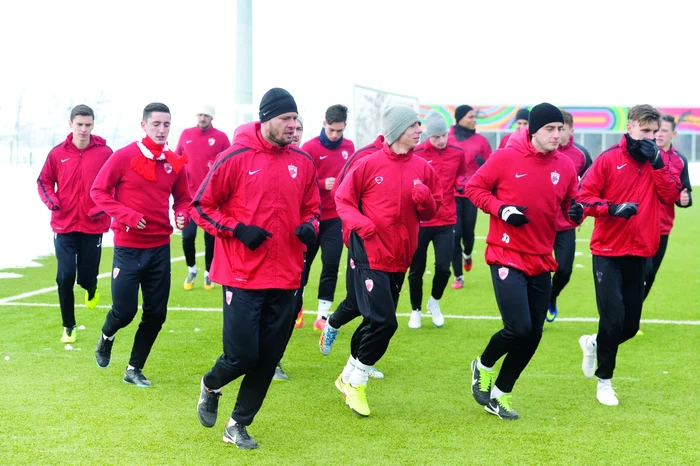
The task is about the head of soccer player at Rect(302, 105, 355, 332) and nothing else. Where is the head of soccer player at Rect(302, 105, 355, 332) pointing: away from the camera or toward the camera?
toward the camera

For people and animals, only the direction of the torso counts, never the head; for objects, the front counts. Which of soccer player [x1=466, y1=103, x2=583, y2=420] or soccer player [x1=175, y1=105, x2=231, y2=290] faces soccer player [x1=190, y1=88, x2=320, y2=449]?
soccer player [x1=175, y1=105, x2=231, y2=290]

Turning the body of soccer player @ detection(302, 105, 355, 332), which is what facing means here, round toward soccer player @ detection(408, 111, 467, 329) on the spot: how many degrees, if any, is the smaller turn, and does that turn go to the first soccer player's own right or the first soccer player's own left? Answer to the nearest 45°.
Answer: approximately 90° to the first soccer player's own left

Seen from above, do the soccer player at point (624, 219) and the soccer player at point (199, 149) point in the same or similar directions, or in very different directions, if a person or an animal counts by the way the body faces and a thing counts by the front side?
same or similar directions

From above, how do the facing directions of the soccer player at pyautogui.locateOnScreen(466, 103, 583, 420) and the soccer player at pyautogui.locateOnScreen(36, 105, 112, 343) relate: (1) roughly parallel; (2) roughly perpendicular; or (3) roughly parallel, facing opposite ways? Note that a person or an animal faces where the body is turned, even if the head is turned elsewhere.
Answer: roughly parallel

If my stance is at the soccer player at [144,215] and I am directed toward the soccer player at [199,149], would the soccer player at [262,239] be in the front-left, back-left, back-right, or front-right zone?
back-right

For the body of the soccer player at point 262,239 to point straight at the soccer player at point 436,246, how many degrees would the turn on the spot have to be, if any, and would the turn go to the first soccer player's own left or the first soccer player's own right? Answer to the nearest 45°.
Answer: approximately 90° to the first soccer player's own left

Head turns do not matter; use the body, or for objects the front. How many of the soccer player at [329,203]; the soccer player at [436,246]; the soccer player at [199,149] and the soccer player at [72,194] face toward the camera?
4

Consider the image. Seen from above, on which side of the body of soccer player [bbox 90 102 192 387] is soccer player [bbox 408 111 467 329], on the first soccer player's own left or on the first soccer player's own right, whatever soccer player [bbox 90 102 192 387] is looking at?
on the first soccer player's own left

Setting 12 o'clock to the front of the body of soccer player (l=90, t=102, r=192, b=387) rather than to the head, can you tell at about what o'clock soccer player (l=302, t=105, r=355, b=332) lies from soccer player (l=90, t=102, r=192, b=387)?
soccer player (l=302, t=105, r=355, b=332) is roughly at 9 o'clock from soccer player (l=90, t=102, r=192, b=387).

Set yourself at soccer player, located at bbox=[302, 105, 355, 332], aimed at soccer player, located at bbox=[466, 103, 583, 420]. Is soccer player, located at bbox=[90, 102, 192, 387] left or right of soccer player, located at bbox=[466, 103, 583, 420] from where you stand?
right

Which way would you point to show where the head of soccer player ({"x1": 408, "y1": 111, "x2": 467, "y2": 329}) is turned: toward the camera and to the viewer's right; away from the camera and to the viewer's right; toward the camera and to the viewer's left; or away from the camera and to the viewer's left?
toward the camera and to the viewer's right

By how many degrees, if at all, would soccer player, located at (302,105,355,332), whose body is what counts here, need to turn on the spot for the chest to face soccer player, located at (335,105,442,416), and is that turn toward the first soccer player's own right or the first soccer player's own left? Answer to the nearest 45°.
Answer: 0° — they already face them

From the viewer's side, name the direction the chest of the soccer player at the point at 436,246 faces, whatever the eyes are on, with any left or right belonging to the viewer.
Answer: facing the viewer

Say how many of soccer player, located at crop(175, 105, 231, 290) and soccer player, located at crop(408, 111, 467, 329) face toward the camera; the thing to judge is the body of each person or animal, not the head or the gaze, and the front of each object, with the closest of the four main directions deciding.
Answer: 2

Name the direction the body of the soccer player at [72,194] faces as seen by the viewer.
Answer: toward the camera

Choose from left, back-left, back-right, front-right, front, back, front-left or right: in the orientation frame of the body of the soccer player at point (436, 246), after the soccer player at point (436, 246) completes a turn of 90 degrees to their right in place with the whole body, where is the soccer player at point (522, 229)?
left

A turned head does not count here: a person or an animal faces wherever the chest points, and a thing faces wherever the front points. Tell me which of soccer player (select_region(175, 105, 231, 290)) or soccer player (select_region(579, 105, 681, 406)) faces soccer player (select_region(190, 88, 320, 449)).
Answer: soccer player (select_region(175, 105, 231, 290))
